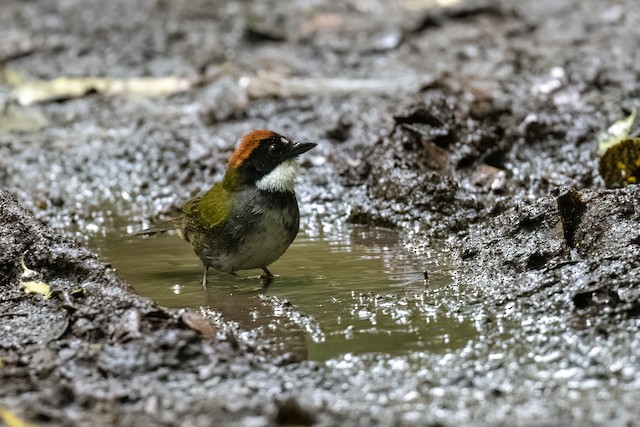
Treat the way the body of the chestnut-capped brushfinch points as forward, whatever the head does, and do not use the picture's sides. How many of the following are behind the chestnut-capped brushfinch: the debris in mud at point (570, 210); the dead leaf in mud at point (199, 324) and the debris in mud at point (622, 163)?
0

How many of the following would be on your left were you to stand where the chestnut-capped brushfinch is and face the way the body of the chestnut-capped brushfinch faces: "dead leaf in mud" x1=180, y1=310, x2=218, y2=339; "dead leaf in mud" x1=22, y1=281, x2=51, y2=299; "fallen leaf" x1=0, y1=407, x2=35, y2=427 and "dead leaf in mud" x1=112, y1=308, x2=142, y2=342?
0

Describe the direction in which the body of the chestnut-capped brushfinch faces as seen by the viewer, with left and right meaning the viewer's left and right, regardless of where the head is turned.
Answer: facing the viewer and to the right of the viewer

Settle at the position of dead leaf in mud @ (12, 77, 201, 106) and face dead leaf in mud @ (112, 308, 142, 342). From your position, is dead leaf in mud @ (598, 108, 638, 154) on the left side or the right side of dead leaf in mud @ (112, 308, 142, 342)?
left

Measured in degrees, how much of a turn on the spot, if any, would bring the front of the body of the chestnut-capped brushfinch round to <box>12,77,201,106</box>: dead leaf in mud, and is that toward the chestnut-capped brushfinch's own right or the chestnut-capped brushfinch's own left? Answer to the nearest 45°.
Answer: approximately 135° to the chestnut-capped brushfinch's own left

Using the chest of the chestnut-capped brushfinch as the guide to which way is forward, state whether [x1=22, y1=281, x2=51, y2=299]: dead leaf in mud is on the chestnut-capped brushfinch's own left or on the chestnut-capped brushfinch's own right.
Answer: on the chestnut-capped brushfinch's own right

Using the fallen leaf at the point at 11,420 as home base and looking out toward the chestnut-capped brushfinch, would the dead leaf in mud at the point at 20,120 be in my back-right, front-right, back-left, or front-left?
front-left

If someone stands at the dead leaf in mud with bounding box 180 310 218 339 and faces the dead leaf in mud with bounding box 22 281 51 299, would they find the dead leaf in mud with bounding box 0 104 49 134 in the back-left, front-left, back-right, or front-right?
front-right

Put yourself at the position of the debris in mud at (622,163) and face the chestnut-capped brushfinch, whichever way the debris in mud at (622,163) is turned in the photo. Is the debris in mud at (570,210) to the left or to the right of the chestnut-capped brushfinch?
left

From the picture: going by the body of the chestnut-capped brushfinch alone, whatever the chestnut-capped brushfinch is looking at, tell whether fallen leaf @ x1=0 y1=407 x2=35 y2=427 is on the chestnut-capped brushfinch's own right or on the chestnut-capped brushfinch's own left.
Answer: on the chestnut-capped brushfinch's own right

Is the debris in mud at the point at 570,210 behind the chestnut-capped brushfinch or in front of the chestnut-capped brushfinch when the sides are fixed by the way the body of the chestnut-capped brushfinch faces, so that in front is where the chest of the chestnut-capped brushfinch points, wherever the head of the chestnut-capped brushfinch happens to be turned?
in front

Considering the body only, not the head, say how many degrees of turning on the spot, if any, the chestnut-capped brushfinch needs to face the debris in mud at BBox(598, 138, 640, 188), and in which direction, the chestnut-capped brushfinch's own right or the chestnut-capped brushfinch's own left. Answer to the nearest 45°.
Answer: approximately 45° to the chestnut-capped brushfinch's own left
